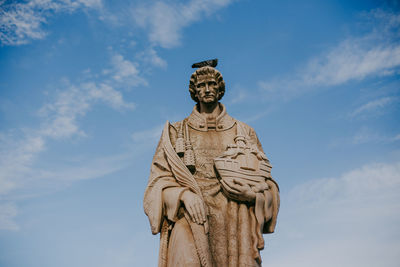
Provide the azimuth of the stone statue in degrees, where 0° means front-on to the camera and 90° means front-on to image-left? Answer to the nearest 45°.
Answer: approximately 0°
